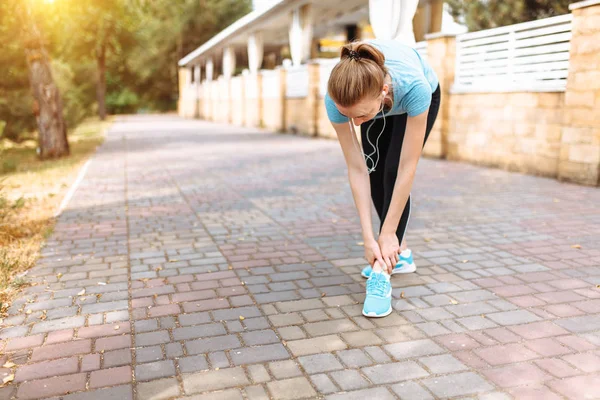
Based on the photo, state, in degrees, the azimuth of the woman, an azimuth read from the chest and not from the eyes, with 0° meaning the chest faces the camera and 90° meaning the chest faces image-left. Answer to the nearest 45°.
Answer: approximately 45°

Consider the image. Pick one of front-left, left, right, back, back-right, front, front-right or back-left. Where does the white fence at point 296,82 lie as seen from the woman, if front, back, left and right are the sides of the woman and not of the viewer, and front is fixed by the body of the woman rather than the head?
back-right

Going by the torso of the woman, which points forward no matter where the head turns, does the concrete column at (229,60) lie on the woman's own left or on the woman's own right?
on the woman's own right

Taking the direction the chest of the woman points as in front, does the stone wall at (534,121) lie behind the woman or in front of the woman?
behind

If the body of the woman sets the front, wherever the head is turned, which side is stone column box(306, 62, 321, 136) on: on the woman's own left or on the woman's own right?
on the woman's own right

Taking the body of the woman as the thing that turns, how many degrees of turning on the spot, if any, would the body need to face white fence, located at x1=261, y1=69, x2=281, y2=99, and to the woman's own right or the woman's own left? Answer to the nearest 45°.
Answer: approximately 135° to the woman's own right

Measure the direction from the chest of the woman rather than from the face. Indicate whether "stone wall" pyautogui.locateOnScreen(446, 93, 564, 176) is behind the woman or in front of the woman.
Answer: behind

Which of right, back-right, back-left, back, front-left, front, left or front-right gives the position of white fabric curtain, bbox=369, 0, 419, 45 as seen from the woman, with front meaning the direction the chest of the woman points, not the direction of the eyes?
back-right

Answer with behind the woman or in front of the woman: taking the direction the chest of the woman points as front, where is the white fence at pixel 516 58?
behind
